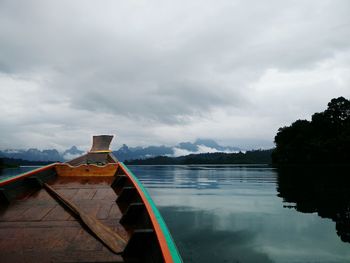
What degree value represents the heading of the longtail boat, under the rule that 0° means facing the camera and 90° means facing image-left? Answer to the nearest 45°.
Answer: approximately 180°
